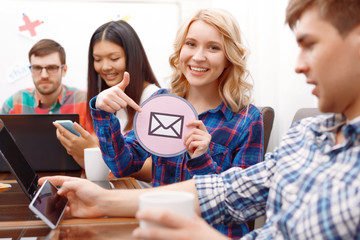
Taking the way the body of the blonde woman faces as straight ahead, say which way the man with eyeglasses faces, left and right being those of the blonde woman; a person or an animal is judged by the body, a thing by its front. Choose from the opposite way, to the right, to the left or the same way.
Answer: the same way

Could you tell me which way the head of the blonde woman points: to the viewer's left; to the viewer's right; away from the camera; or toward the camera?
toward the camera

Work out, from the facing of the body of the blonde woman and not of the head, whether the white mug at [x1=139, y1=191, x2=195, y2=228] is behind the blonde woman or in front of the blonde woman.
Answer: in front

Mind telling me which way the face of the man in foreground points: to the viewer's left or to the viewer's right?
to the viewer's left

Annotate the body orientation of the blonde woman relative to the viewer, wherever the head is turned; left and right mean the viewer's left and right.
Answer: facing the viewer

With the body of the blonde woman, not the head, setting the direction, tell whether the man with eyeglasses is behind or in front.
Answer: behind

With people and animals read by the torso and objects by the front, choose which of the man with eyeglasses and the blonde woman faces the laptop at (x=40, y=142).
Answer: the man with eyeglasses

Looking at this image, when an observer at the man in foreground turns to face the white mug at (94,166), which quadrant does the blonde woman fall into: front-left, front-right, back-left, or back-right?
front-right

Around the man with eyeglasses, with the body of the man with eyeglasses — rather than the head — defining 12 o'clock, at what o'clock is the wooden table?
The wooden table is roughly at 12 o'clock from the man with eyeglasses.

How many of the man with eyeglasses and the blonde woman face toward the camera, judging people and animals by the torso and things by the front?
2

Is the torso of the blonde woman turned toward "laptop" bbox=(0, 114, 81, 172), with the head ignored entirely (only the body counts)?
no

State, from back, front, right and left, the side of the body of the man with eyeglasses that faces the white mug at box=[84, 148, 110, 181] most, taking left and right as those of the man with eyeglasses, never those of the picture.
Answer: front

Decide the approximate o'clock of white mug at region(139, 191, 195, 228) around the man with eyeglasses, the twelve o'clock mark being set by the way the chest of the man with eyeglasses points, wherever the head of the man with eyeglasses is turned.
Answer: The white mug is roughly at 12 o'clock from the man with eyeglasses.

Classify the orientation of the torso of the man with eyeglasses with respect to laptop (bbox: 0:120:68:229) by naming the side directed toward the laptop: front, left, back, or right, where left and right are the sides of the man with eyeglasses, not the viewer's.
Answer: front

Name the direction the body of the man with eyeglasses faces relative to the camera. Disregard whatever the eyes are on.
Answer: toward the camera

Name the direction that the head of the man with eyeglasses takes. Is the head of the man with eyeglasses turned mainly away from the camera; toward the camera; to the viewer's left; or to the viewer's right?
toward the camera

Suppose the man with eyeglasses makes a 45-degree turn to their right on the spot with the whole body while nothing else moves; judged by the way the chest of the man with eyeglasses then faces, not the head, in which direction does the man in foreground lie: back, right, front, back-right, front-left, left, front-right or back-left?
front-left
